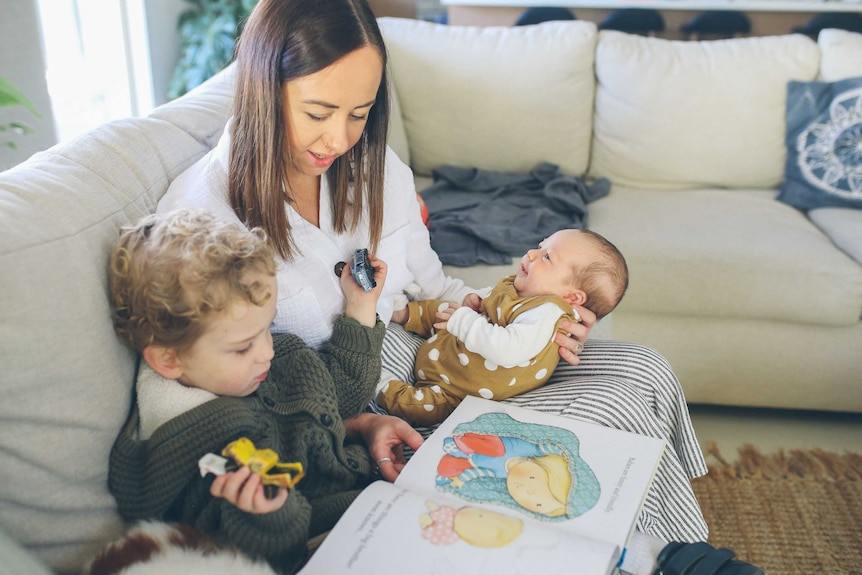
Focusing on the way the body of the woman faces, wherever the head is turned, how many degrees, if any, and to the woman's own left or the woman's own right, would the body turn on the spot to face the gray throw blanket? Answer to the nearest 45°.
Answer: approximately 135° to the woman's own left

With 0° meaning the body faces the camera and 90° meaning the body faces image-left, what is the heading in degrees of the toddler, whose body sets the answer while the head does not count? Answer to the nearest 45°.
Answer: approximately 315°

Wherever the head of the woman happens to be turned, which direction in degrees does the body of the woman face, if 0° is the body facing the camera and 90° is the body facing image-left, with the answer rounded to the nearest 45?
approximately 315°

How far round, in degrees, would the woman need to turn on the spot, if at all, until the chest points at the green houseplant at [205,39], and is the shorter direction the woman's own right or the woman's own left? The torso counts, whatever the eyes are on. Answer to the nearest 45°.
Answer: approximately 135° to the woman's own left

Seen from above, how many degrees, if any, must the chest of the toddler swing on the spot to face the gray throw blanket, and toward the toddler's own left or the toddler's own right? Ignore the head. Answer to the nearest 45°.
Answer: approximately 90° to the toddler's own left

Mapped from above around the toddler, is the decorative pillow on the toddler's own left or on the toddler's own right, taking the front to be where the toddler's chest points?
on the toddler's own left
